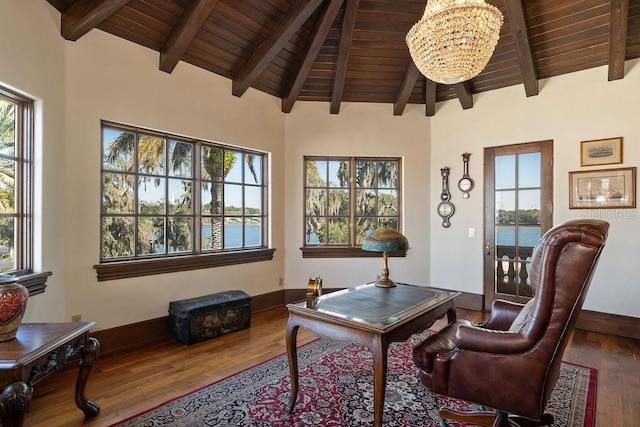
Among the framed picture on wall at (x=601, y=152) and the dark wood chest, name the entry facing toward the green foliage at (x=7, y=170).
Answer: the framed picture on wall

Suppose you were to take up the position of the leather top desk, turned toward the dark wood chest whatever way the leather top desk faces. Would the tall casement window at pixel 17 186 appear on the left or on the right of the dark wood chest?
left

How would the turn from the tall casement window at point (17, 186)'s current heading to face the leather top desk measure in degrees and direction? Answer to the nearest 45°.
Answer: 0° — it already faces it

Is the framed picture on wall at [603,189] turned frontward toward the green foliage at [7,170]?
yes

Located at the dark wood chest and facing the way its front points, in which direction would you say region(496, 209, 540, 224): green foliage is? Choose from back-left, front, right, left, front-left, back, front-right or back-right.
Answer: front-left

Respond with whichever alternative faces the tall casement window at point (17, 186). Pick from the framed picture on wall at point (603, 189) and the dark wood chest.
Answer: the framed picture on wall

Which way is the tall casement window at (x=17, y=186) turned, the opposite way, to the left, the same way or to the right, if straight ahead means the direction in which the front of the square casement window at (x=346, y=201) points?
to the left

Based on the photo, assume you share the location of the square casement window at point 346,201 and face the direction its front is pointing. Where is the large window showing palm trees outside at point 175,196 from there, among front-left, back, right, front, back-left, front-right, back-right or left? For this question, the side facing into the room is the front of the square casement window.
front-right

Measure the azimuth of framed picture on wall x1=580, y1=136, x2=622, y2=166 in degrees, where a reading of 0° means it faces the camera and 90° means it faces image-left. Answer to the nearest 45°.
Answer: approximately 45°

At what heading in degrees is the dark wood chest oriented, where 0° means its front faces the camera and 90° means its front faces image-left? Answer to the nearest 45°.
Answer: approximately 315°

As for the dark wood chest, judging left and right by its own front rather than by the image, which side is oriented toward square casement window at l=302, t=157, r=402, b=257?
left

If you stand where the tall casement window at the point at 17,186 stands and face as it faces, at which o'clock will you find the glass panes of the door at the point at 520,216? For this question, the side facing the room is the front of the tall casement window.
The glass panes of the door is roughly at 11 o'clock from the tall casement window.

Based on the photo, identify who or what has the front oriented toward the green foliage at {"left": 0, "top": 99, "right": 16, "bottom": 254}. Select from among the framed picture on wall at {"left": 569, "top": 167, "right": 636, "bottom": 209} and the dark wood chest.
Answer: the framed picture on wall

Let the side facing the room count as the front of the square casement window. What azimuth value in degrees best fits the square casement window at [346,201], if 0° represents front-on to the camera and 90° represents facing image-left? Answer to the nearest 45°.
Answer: approximately 0°

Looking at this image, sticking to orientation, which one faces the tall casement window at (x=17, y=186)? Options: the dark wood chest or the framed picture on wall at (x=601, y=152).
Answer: the framed picture on wall

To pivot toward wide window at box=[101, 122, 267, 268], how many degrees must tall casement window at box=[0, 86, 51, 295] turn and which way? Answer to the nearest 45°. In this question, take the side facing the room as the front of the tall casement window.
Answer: approximately 45° to its left

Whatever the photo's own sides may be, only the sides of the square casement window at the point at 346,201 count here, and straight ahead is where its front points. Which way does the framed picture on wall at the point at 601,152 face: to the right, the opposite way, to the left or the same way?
to the right
